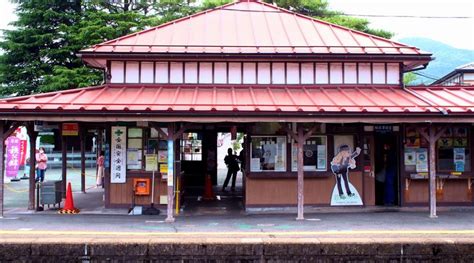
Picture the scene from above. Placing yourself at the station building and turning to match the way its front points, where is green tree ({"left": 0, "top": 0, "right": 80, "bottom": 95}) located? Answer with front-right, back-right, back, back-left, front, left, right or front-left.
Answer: back-right

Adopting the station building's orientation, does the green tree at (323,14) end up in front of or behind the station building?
behind

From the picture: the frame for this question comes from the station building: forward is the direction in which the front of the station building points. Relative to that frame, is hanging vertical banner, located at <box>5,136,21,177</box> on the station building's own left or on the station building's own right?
on the station building's own right

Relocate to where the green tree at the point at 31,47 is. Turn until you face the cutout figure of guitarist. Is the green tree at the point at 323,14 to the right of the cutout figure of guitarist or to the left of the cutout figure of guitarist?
left

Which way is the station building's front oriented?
toward the camera

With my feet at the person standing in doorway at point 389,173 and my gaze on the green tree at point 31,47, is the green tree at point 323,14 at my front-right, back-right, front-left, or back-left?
front-right

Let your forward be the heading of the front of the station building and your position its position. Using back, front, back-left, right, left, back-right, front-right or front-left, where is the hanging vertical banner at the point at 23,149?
back-right
